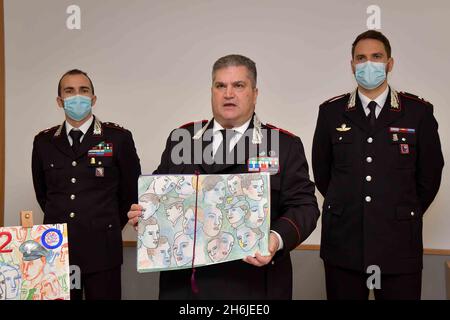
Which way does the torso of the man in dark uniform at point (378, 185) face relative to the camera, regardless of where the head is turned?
toward the camera

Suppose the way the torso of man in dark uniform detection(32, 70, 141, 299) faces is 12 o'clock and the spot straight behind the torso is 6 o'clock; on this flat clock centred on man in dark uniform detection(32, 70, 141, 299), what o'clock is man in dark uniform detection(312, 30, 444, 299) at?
man in dark uniform detection(312, 30, 444, 299) is roughly at 10 o'clock from man in dark uniform detection(32, 70, 141, 299).

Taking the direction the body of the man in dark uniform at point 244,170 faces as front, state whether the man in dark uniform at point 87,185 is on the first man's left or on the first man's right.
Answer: on the first man's right

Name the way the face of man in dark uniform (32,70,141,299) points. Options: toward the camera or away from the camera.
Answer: toward the camera

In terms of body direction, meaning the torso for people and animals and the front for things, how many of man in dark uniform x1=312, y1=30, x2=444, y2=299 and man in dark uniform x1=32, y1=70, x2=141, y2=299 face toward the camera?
2

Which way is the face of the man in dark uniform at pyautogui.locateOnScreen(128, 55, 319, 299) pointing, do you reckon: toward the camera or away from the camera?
toward the camera

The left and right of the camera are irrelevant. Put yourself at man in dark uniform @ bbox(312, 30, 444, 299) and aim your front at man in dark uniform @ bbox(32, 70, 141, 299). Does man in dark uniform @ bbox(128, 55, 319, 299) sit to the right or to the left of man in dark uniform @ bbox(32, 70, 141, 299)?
left

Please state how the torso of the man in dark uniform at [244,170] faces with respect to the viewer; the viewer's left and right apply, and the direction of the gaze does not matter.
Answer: facing the viewer and to the left of the viewer

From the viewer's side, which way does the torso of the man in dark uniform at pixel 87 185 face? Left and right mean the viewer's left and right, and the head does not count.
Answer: facing the viewer
